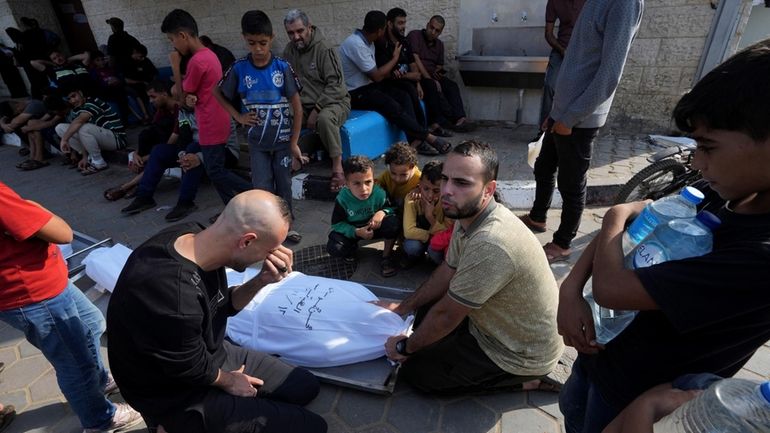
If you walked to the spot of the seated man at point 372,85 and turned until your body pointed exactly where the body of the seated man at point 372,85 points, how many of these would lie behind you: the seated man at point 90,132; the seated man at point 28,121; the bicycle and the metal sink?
2

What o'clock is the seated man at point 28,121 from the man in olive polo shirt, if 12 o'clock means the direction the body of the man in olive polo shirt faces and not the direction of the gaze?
The seated man is roughly at 1 o'clock from the man in olive polo shirt.

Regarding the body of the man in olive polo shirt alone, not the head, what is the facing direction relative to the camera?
to the viewer's left

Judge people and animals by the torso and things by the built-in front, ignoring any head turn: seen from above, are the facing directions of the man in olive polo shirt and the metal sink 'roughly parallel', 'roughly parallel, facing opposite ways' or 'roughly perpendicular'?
roughly perpendicular

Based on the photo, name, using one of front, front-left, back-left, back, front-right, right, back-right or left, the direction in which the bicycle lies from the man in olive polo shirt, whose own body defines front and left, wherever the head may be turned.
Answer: back-right

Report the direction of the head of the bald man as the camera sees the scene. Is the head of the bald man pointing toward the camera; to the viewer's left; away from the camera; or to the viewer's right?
to the viewer's right

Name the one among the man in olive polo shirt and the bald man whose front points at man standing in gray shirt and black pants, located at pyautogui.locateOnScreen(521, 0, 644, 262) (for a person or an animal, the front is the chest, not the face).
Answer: the bald man

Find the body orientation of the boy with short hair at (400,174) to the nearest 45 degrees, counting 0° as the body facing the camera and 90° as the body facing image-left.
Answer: approximately 0°

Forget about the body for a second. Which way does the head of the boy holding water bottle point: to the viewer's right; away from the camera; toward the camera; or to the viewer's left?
to the viewer's left

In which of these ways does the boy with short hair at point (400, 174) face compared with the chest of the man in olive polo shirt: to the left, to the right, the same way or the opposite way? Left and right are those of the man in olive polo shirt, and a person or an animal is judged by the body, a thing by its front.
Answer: to the left
